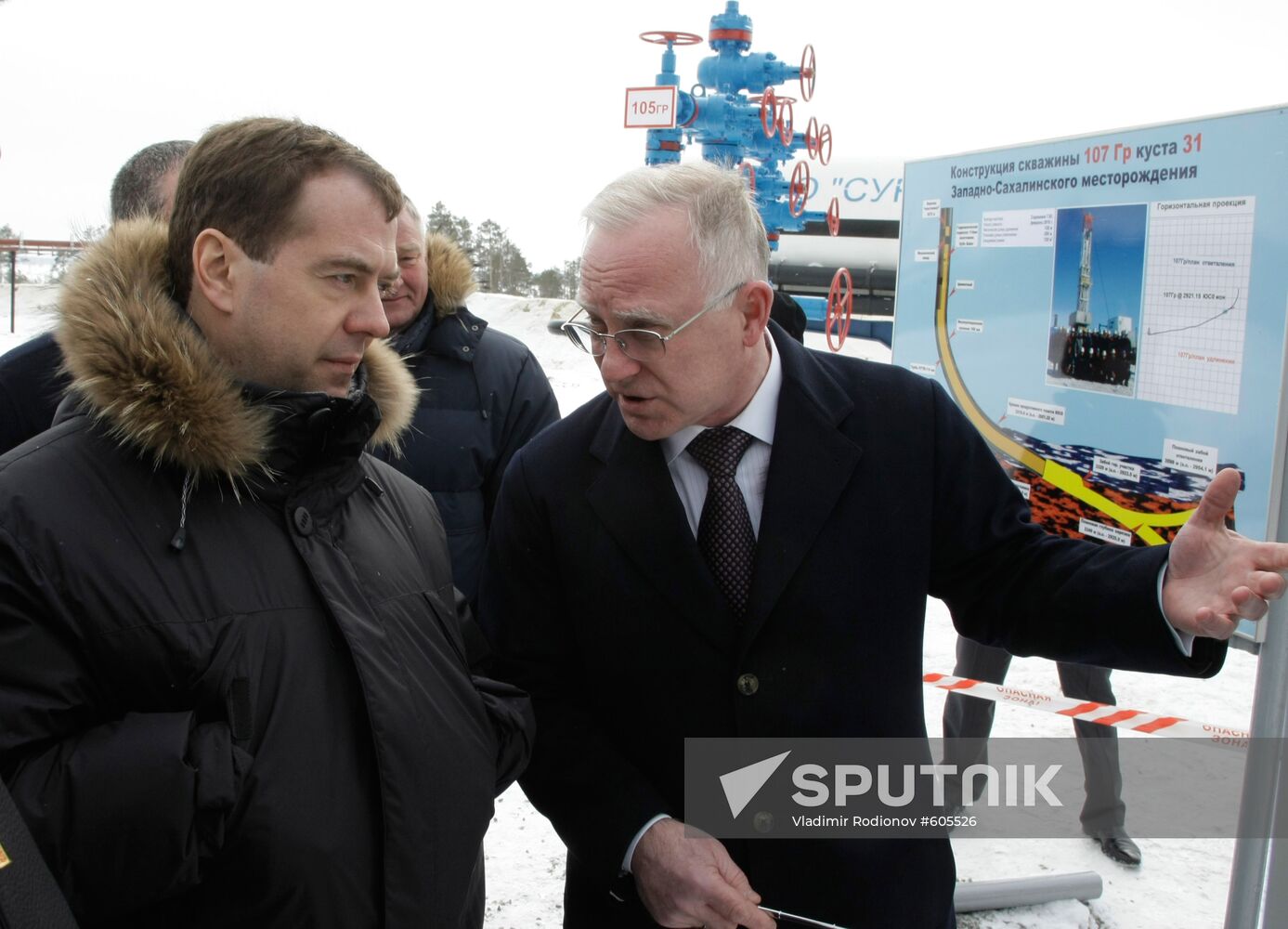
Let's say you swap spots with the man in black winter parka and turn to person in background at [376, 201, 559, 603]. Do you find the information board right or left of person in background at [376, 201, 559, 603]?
right

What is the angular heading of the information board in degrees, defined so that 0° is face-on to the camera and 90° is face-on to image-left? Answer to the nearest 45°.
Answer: approximately 45°

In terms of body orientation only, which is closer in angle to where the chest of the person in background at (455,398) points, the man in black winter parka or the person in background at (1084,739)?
the man in black winter parka

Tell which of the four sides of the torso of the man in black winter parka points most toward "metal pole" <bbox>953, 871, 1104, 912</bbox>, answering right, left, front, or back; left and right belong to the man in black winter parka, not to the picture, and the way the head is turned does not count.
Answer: left

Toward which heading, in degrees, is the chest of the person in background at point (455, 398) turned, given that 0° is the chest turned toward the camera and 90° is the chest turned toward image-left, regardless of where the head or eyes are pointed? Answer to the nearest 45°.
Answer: approximately 45°

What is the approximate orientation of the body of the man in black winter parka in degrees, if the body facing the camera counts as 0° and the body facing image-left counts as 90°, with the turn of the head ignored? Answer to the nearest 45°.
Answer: approximately 315°
